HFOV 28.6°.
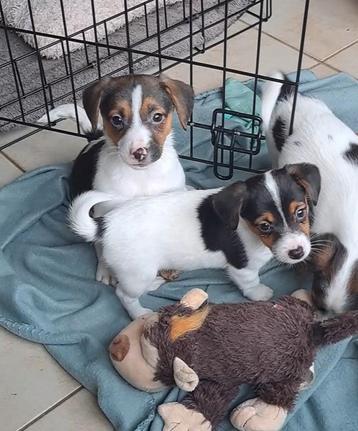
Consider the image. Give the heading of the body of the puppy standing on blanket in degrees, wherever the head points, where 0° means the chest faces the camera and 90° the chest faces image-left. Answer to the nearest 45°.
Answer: approximately 270°

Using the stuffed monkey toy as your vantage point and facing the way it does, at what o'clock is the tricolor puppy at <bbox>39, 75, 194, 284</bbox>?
The tricolor puppy is roughly at 2 o'clock from the stuffed monkey toy.

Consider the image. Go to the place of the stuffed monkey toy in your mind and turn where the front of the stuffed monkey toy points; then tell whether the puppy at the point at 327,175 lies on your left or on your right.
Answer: on your right

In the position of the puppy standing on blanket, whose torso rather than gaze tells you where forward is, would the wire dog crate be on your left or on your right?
on your left

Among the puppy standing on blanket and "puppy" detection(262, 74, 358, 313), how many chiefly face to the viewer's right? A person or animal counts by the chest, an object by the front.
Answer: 1

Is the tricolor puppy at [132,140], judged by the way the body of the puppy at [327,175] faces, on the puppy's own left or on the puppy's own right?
on the puppy's own right

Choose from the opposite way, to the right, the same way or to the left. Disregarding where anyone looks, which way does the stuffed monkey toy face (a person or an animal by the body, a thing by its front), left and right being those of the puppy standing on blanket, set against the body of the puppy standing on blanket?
the opposite way

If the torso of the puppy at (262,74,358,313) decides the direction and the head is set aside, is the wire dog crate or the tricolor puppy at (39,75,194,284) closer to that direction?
the tricolor puppy

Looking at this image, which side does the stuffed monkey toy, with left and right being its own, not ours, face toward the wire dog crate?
right

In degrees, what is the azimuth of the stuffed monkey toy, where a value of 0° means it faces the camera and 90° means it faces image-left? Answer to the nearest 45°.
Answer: approximately 90°
